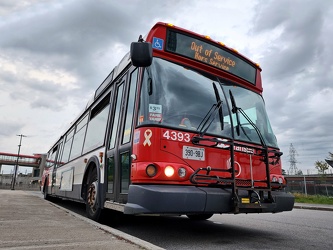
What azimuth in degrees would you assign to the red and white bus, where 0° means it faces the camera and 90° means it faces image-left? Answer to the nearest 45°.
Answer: approximately 315°

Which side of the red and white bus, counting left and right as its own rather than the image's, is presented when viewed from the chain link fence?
left
